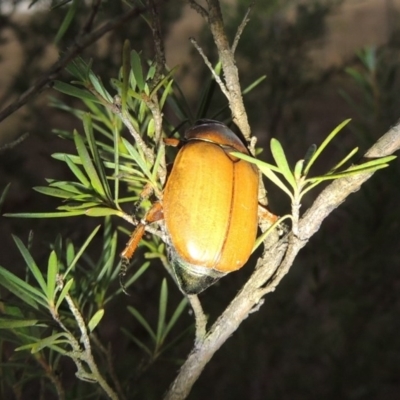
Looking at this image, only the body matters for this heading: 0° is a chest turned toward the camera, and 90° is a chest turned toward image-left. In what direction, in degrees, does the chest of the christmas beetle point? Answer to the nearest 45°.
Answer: approximately 180°
